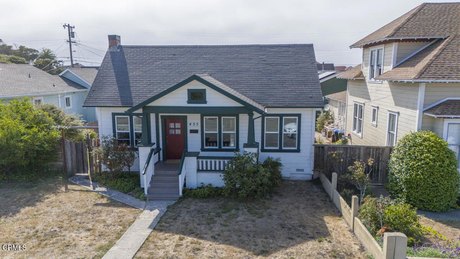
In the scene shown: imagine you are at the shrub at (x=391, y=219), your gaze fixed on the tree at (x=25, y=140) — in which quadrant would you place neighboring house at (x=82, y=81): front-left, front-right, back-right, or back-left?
front-right

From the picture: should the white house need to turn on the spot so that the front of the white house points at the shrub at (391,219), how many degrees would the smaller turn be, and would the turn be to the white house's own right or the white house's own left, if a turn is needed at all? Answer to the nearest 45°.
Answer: approximately 45° to the white house's own left

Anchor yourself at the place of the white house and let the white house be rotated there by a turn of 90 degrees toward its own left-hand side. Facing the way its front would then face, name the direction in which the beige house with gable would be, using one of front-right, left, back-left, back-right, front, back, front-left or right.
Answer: front

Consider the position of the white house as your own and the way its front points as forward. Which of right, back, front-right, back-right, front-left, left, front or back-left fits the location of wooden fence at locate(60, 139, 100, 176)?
right

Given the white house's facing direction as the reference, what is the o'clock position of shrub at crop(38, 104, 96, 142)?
The shrub is roughly at 4 o'clock from the white house.

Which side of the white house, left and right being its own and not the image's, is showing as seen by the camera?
front

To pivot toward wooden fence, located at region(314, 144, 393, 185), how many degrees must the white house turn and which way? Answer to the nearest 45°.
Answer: approximately 90° to its left

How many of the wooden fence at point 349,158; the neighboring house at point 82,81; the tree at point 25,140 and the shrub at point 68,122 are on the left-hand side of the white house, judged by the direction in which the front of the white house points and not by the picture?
1

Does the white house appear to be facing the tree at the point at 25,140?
no

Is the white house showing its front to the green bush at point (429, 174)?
no

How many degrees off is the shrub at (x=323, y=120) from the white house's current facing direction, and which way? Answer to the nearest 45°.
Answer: approximately 135° to its left

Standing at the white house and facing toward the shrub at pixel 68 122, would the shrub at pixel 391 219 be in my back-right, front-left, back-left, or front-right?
back-left

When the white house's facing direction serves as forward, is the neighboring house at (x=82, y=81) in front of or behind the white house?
behind
